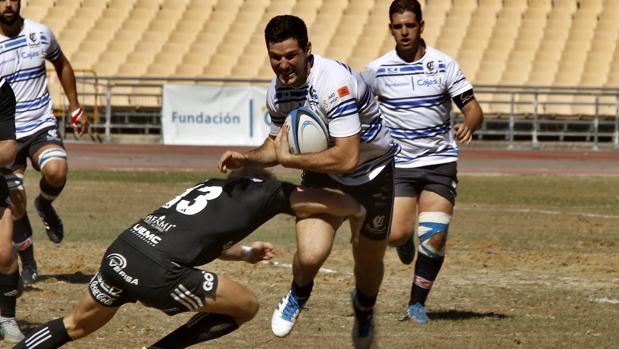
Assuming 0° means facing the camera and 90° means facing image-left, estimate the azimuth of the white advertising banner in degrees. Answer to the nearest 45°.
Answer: approximately 0°
